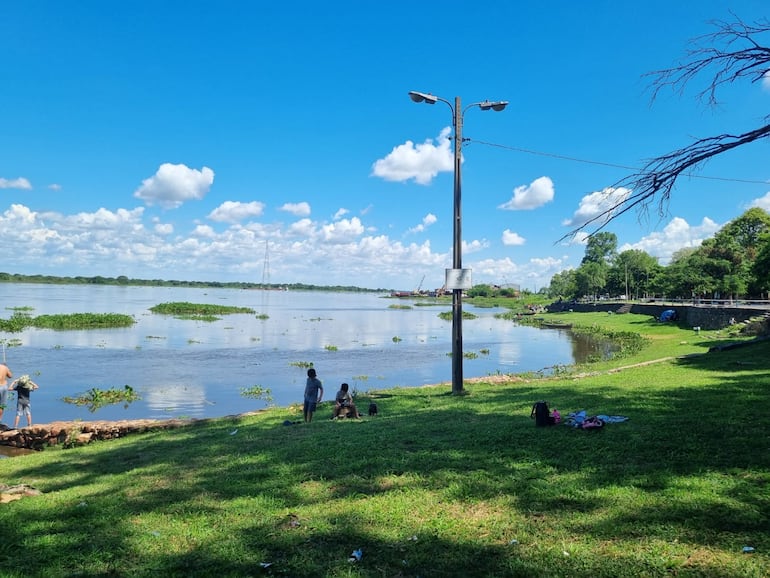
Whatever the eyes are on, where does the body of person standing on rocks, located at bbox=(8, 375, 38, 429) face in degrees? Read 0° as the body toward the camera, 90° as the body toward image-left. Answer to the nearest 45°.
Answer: approximately 180°

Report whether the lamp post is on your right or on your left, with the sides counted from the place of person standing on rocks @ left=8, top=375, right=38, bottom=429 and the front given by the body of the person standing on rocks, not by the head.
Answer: on your right

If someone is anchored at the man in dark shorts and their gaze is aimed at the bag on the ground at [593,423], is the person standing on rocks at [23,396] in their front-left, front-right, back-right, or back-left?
back-right

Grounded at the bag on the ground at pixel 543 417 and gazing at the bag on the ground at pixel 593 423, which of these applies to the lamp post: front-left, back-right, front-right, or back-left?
back-left

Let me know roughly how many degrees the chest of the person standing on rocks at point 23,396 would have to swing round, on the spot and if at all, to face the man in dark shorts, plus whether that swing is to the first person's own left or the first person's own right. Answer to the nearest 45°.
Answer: approximately 135° to the first person's own right

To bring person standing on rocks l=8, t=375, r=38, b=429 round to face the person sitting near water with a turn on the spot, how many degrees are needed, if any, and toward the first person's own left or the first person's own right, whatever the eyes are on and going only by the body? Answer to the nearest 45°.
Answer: approximately 135° to the first person's own right
